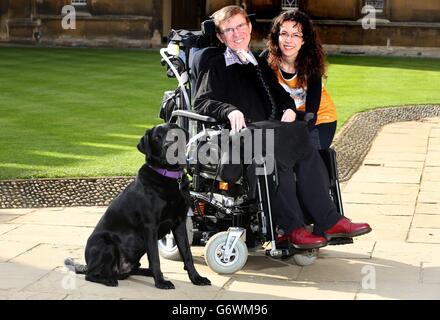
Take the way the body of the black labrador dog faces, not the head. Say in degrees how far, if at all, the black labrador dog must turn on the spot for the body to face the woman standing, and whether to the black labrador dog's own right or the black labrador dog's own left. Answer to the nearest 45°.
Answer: approximately 90° to the black labrador dog's own left

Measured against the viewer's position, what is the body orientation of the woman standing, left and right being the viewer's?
facing the viewer and to the left of the viewer

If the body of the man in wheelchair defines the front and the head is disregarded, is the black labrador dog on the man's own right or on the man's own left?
on the man's own right

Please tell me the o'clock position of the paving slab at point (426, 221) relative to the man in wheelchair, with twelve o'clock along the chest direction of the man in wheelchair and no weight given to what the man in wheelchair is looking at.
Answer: The paving slab is roughly at 9 o'clock from the man in wheelchair.

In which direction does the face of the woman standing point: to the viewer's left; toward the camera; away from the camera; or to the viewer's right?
toward the camera

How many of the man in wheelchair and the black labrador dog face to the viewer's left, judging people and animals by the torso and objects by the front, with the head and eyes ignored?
0

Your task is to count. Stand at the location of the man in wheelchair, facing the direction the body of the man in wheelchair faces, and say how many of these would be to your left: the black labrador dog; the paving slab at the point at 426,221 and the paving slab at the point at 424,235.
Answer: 2

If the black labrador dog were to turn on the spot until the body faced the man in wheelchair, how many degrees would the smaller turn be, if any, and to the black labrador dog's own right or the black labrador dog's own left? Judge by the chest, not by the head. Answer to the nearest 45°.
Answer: approximately 90° to the black labrador dog's own left

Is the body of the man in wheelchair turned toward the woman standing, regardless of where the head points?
no

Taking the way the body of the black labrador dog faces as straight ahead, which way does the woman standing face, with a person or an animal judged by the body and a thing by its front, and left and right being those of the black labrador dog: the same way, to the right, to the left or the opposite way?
to the right

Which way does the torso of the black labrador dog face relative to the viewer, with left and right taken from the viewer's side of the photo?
facing the viewer and to the right of the viewer

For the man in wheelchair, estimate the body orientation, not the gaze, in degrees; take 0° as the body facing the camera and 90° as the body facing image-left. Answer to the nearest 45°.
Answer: approximately 315°
